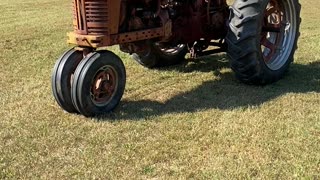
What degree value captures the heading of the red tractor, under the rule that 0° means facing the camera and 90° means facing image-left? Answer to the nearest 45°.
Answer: approximately 45°
